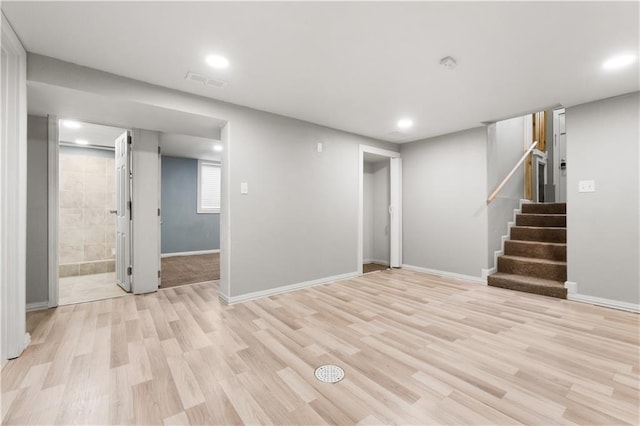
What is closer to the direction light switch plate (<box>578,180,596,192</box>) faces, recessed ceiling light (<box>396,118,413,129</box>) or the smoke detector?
the smoke detector

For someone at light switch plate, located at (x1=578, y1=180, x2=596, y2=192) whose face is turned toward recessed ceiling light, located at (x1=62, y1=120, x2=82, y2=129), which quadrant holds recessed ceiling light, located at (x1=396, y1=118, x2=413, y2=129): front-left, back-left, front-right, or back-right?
front-right

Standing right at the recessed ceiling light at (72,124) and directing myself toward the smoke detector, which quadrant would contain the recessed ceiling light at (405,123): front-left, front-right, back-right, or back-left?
front-left

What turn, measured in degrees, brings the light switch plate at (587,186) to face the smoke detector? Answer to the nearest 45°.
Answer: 0° — it already faces it

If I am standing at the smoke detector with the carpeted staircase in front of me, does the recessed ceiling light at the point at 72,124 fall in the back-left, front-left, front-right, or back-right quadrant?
back-left

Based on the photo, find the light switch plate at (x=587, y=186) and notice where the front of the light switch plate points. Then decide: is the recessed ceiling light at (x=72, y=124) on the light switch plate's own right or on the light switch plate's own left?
on the light switch plate's own right

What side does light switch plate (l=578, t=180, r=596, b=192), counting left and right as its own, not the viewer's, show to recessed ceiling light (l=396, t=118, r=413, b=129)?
right

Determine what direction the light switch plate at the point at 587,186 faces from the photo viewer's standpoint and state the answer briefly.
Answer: facing the viewer
